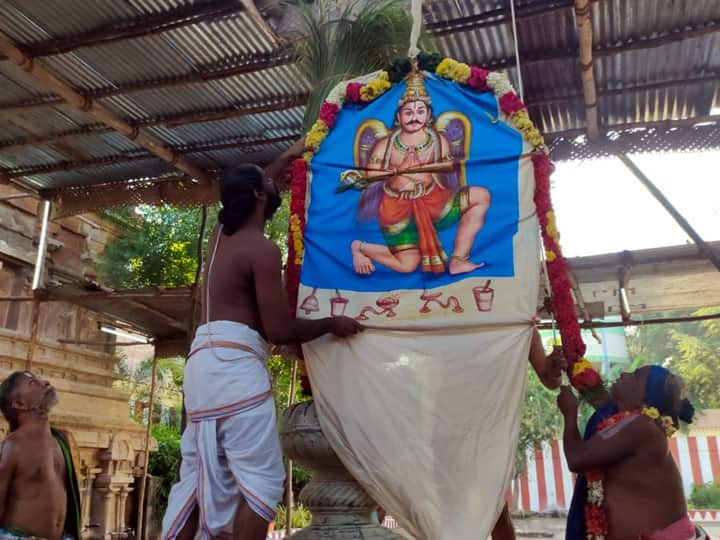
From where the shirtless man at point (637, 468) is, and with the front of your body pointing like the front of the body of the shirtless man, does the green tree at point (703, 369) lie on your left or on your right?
on your right

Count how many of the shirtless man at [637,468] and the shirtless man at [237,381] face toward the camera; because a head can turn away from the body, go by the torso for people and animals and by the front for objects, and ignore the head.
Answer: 0

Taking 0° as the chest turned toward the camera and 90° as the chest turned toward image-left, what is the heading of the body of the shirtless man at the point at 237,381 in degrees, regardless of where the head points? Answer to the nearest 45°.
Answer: approximately 225°

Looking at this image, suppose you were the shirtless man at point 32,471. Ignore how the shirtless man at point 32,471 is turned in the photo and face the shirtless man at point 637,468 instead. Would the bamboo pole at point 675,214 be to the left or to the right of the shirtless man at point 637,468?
left

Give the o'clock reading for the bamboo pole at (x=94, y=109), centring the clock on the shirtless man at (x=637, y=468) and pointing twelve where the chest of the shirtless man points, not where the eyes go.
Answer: The bamboo pole is roughly at 11 o'clock from the shirtless man.

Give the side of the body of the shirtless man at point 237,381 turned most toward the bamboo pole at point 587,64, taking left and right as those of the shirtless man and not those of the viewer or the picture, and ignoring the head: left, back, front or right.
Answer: front

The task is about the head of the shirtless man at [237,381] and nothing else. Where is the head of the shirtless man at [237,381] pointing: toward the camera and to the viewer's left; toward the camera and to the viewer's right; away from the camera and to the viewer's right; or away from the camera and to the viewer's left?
away from the camera and to the viewer's right

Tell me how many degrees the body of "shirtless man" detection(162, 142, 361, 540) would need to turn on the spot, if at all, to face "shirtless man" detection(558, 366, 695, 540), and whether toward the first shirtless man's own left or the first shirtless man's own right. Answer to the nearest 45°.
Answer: approximately 45° to the first shirtless man's own right

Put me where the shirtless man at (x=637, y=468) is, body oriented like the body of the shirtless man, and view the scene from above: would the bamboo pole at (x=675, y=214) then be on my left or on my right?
on my right

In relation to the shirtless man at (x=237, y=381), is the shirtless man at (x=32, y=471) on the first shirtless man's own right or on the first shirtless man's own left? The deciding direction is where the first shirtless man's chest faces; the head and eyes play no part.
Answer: on the first shirtless man's own left
